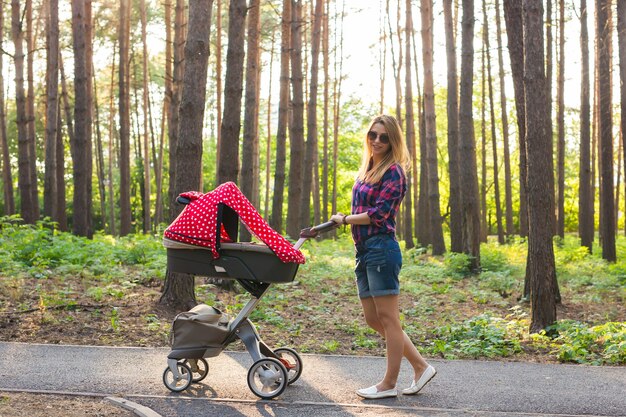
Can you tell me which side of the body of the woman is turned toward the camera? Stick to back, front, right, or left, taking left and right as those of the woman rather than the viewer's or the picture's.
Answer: left

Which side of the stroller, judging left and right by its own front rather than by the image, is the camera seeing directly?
left
